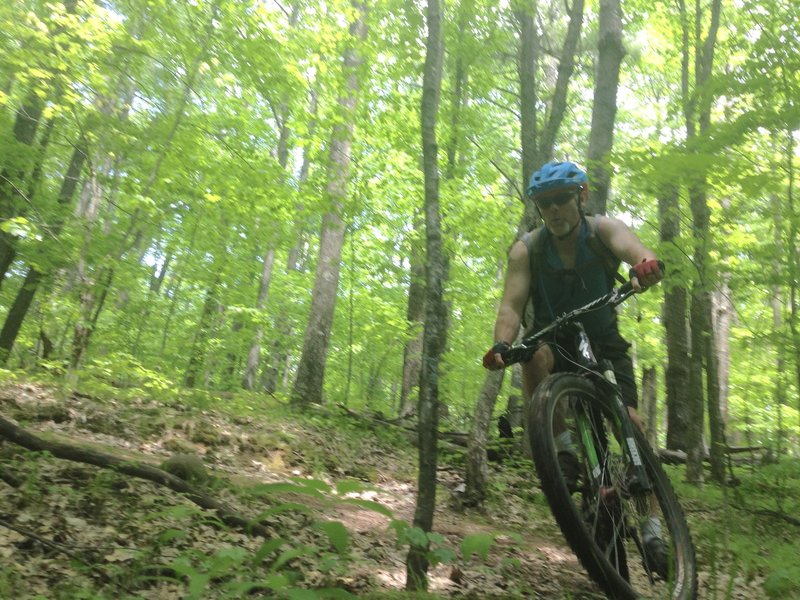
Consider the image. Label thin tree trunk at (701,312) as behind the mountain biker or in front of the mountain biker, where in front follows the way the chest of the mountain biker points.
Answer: behind

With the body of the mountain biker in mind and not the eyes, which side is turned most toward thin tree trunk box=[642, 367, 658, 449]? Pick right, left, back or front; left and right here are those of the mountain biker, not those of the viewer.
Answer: back

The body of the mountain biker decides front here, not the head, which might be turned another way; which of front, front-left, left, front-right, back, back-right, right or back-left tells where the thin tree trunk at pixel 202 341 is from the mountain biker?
back-right

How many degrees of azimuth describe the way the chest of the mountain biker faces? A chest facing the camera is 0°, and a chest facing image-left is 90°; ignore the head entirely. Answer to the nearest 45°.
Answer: approximately 0°

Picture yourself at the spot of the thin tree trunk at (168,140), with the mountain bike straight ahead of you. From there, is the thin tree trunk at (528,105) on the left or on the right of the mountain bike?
left

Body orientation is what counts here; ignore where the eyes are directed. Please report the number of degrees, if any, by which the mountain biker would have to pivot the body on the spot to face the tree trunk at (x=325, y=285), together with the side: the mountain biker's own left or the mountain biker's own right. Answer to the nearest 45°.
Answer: approximately 135° to the mountain biker's own right

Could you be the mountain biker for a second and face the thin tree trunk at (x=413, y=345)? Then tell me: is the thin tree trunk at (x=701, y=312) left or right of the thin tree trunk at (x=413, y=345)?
right

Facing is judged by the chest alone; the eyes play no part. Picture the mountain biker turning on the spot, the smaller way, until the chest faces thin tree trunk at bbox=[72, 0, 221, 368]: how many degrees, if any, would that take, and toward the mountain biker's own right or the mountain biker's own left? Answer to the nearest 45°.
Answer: approximately 90° to the mountain biker's own right

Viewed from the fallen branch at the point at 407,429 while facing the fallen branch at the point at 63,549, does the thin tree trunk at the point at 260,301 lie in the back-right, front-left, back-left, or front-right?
back-right
